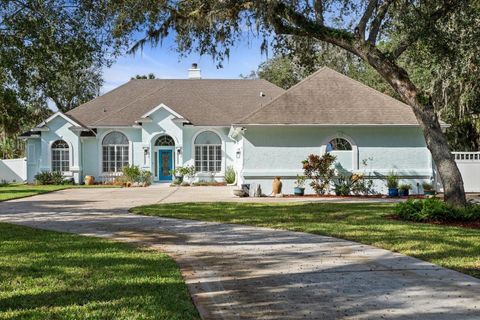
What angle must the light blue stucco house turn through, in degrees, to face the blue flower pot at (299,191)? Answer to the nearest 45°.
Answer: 0° — it already faces it

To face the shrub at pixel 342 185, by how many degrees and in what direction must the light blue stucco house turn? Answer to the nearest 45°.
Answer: approximately 45° to its left

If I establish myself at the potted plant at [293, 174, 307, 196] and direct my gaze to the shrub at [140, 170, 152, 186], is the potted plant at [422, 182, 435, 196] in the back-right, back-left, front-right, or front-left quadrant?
back-right

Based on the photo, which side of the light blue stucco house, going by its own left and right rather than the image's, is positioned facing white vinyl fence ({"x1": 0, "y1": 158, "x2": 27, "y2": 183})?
right

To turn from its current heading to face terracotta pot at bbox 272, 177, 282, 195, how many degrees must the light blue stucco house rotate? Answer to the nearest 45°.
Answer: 0° — it already faces it

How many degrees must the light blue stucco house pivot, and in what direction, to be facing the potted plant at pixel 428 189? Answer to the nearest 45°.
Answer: approximately 45° to its left

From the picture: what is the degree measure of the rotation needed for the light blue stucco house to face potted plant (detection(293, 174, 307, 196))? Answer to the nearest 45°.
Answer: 0° — it already faces it

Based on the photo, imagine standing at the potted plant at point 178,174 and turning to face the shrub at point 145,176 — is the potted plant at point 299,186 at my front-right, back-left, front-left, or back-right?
back-left

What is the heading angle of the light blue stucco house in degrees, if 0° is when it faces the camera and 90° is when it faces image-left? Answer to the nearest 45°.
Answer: approximately 0°

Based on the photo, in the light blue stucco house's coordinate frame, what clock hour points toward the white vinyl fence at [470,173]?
The white vinyl fence is roughly at 10 o'clock from the light blue stucco house.
